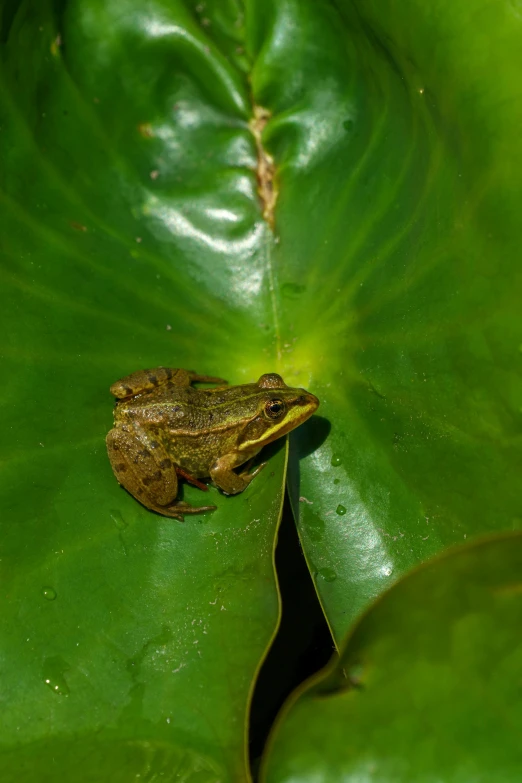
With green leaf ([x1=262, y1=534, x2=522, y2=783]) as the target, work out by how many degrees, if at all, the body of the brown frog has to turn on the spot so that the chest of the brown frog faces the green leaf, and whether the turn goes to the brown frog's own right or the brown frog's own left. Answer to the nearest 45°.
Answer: approximately 45° to the brown frog's own right

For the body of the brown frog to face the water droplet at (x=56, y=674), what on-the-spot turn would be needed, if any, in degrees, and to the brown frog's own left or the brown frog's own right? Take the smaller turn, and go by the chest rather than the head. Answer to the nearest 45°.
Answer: approximately 90° to the brown frog's own right

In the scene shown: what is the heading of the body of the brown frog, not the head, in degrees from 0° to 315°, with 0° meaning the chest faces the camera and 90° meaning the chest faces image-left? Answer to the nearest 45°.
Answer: approximately 270°
